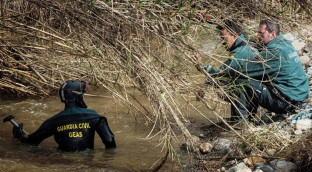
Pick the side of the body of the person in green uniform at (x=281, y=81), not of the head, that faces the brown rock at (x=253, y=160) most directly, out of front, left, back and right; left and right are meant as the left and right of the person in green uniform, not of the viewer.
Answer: left

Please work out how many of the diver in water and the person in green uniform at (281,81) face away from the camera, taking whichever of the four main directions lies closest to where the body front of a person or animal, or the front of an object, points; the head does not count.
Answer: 1

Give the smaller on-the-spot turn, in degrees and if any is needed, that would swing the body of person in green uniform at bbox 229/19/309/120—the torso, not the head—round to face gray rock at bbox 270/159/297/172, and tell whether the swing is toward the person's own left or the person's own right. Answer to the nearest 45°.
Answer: approximately 90° to the person's own left

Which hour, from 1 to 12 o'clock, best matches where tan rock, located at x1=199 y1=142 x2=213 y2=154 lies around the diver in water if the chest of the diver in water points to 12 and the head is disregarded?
The tan rock is roughly at 3 o'clock from the diver in water.

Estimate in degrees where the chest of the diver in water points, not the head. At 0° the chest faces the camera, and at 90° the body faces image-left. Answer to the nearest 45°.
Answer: approximately 180°

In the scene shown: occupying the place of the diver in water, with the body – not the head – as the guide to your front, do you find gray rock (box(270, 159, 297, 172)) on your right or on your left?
on your right

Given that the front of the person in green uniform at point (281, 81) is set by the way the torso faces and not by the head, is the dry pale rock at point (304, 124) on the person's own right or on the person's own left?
on the person's own left

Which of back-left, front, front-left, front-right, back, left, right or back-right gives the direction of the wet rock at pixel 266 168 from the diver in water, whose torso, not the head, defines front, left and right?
back-right

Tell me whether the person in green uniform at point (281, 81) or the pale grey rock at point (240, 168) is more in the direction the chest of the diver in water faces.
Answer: the person in green uniform

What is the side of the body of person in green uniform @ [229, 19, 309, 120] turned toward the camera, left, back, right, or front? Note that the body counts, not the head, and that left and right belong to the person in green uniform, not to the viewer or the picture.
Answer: left

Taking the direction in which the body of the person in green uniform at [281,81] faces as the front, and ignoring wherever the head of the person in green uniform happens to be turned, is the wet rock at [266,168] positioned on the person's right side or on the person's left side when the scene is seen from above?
on the person's left side

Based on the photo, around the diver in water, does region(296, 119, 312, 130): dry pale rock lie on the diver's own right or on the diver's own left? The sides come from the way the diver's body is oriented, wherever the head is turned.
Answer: on the diver's own right

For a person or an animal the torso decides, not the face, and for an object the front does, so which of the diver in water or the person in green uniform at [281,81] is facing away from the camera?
the diver in water

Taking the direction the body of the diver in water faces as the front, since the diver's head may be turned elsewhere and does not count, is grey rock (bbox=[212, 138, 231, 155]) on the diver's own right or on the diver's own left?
on the diver's own right
